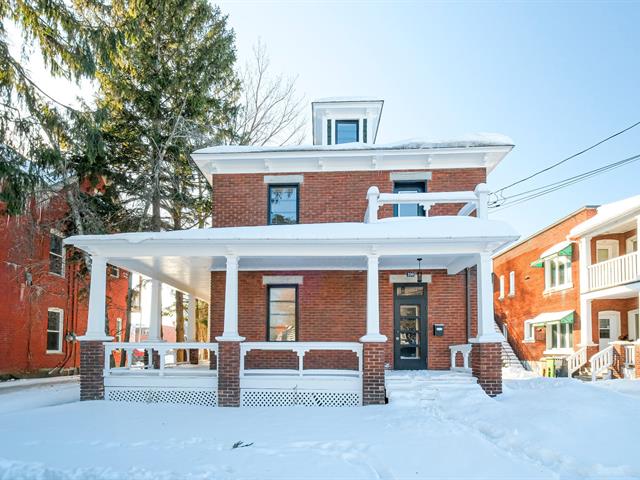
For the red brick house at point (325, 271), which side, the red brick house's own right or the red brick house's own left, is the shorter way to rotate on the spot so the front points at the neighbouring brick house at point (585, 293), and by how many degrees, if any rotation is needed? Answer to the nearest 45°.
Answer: approximately 135° to the red brick house's own left

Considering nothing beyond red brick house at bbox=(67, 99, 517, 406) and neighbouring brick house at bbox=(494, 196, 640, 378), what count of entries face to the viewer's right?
0

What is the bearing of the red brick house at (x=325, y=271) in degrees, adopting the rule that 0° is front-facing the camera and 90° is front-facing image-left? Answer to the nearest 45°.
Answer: approximately 0°

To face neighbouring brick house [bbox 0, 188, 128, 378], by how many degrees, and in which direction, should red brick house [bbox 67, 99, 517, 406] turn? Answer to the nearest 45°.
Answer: approximately 135° to its right
